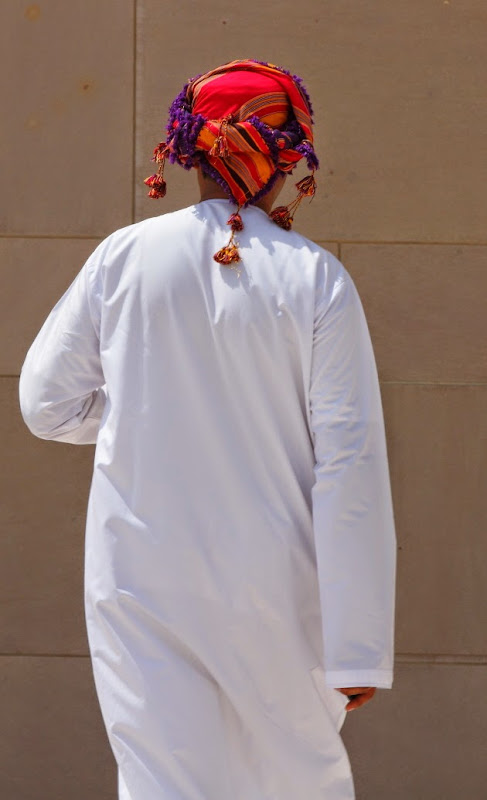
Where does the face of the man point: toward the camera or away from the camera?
away from the camera

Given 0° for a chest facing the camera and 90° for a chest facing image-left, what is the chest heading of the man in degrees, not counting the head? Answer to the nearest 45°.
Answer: approximately 180°
